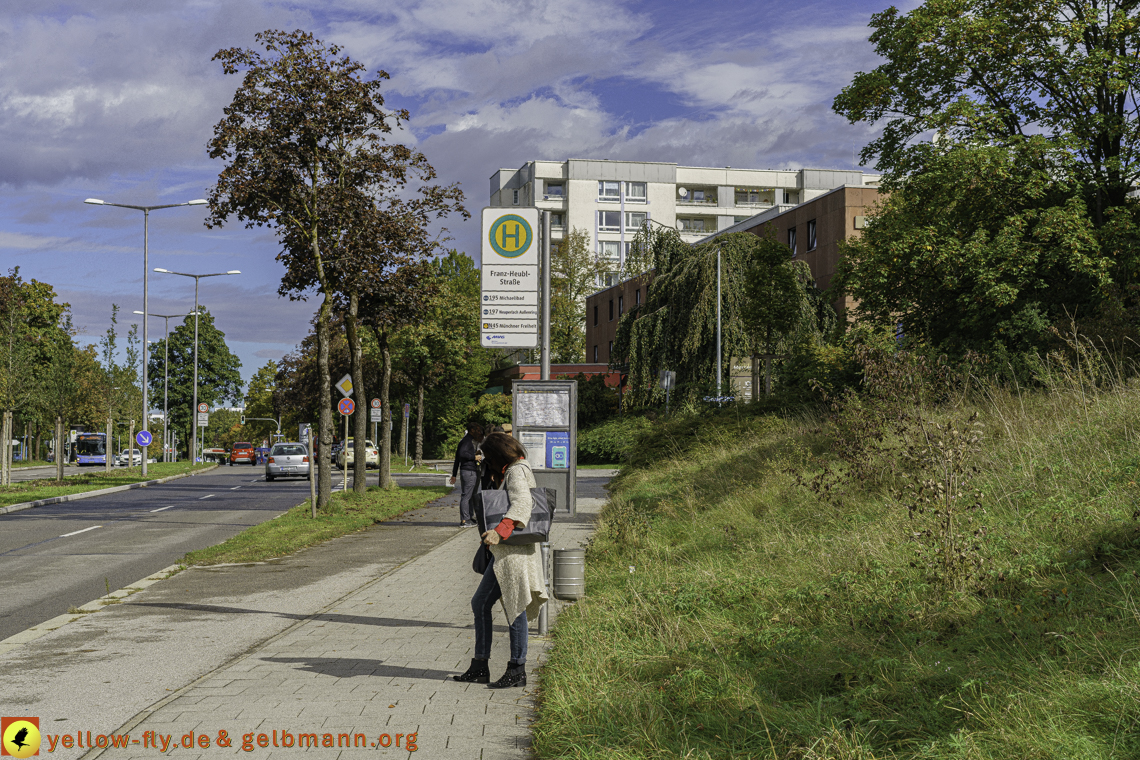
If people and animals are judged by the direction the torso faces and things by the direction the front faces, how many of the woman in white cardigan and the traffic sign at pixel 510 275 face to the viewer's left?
1

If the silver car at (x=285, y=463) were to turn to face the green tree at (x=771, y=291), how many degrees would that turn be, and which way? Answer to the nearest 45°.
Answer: approximately 135° to its right

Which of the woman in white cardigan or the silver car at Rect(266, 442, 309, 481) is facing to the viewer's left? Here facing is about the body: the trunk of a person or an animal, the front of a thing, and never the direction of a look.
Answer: the woman in white cardigan

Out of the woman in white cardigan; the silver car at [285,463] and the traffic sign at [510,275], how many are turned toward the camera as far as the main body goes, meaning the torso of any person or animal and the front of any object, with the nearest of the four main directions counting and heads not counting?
1

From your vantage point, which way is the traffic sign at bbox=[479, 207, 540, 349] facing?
toward the camera

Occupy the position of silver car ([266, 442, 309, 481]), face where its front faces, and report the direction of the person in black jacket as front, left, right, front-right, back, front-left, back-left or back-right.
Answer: back

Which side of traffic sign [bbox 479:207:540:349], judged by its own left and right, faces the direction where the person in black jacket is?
back

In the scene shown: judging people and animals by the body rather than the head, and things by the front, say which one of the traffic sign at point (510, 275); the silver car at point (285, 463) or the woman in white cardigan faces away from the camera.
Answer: the silver car

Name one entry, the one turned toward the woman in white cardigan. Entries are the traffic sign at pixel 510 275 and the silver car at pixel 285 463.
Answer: the traffic sign

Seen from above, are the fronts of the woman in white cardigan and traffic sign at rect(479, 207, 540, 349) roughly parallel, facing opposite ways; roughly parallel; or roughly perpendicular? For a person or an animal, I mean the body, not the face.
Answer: roughly perpendicular

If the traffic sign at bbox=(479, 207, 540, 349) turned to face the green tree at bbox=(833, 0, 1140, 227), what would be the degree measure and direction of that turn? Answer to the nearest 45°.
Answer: approximately 135° to its left

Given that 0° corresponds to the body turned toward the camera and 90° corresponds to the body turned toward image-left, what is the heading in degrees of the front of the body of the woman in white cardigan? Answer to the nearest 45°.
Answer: approximately 90°

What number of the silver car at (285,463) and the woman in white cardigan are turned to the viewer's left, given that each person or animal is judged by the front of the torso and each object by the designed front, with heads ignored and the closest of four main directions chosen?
1
